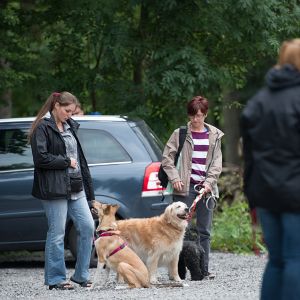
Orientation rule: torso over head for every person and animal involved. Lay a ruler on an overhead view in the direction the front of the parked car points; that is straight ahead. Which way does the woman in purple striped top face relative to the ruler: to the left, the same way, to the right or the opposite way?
to the left

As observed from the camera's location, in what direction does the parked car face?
facing to the left of the viewer

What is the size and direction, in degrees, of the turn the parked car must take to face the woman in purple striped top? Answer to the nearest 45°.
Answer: approximately 135° to its left

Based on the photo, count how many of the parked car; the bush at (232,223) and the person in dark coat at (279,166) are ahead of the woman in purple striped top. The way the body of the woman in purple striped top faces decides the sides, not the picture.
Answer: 1

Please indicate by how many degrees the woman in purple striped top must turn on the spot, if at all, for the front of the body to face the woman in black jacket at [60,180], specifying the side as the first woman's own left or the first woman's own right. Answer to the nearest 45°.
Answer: approximately 45° to the first woman's own right

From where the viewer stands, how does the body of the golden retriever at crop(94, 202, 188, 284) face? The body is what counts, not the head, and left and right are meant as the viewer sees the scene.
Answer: facing the viewer and to the right of the viewer

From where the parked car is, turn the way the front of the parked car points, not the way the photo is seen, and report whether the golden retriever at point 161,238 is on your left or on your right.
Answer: on your left

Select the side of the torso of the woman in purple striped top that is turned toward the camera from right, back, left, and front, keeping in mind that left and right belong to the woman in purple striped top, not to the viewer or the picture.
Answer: front

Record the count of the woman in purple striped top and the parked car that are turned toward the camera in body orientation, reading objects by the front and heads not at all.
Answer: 1

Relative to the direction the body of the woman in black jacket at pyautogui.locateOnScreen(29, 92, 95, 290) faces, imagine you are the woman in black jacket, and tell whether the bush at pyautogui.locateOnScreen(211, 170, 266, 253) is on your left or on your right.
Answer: on your left

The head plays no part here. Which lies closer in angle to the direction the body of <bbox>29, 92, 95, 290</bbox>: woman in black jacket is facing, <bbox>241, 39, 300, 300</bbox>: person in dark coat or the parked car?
the person in dark coat
